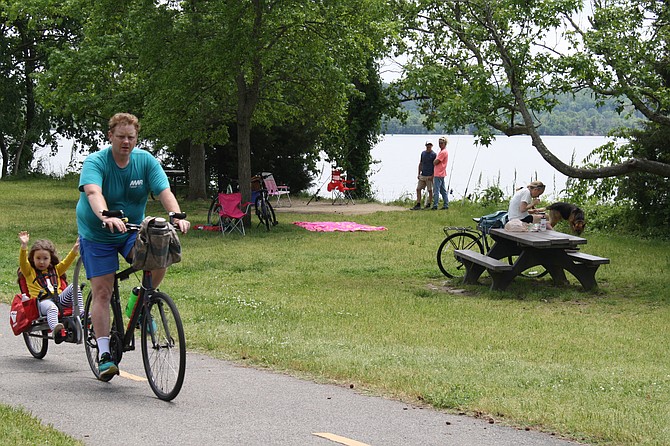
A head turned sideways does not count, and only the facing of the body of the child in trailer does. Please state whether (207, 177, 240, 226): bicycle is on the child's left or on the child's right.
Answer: on the child's left

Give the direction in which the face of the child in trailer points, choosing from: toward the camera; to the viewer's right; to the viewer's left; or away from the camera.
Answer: toward the camera

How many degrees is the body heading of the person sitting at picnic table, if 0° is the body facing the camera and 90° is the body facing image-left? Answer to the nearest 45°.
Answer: approximately 270°

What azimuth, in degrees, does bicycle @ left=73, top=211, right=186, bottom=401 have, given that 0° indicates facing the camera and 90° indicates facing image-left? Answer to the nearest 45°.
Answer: approximately 315°

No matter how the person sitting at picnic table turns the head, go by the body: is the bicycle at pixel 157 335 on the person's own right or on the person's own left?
on the person's own right

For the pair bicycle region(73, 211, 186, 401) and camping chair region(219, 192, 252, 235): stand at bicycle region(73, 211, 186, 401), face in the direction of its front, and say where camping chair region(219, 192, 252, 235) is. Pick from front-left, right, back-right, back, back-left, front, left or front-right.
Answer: back-left

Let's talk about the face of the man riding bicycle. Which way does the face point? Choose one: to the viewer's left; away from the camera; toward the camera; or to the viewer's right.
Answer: toward the camera

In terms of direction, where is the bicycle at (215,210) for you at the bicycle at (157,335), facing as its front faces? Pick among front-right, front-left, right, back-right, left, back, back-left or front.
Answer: back-left

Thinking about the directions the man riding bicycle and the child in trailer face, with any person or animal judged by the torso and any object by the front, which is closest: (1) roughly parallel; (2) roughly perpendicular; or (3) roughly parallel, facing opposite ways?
roughly parallel
